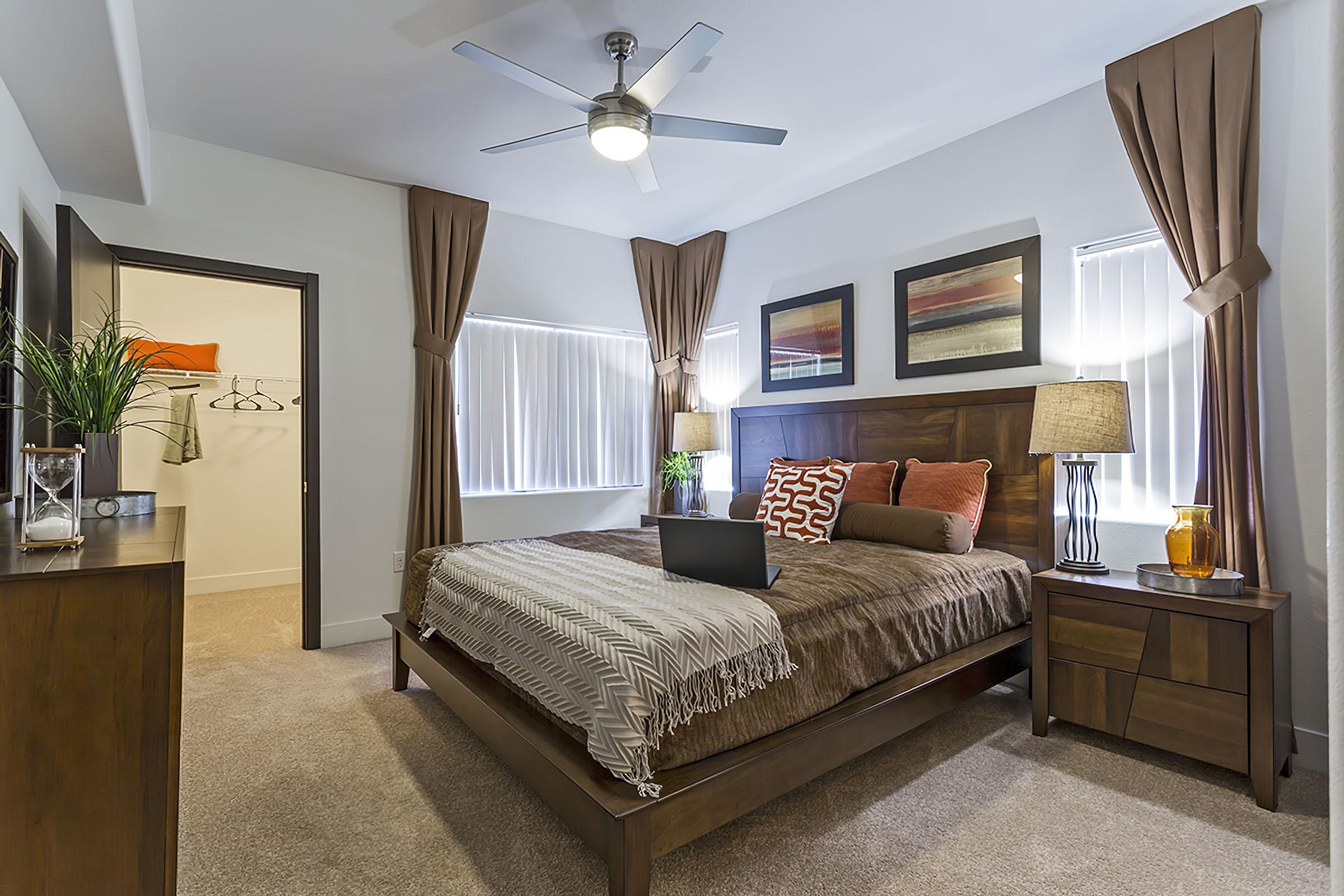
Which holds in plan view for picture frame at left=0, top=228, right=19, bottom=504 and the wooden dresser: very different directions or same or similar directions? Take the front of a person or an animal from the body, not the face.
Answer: same or similar directions

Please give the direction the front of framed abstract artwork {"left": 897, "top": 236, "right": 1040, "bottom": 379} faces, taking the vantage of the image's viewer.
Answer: facing the viewer and to the left of the viewer

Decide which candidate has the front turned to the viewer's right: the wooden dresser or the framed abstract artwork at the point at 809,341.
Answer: the wooden dresser

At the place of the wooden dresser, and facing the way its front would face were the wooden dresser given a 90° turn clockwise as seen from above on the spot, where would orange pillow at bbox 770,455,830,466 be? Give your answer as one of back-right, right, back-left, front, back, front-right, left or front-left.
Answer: left

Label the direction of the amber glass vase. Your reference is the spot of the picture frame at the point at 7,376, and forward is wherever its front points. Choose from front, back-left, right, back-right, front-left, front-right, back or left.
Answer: front-right

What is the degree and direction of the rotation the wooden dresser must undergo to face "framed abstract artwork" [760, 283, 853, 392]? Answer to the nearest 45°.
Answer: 0° — it already faces it

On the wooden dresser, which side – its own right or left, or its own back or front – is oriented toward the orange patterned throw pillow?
front

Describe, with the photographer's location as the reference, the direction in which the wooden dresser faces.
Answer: facing to the right of the viewer

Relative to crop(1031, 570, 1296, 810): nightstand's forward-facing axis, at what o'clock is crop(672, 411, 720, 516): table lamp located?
The table lamp is roughly at 2 o'clock from the nightstand.

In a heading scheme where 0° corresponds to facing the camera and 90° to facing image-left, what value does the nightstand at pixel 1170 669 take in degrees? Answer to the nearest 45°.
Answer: approximately 45°

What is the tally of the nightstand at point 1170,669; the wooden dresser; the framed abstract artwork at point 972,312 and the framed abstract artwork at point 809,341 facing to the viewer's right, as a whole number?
1

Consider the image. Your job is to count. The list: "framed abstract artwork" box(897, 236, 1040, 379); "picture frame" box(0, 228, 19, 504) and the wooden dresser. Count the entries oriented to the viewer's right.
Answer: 2

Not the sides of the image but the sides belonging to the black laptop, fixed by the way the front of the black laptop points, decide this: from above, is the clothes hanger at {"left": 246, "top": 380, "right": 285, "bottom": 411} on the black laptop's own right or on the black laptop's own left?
on the black laptop's own left

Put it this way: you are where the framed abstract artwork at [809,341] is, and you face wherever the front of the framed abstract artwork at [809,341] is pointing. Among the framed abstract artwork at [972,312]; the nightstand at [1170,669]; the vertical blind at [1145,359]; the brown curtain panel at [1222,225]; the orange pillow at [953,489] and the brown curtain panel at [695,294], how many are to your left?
5

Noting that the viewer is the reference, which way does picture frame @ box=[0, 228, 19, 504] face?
facing to the right of the viewer

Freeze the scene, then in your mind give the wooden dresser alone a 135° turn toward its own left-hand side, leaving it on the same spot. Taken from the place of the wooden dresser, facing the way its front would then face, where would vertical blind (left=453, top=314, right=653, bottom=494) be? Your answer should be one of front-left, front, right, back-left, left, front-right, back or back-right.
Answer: right

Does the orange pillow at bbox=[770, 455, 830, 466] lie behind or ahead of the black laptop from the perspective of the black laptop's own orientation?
ahead

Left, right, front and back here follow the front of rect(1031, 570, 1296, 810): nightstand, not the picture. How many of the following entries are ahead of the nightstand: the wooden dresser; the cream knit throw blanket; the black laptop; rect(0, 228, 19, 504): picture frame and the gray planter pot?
5
